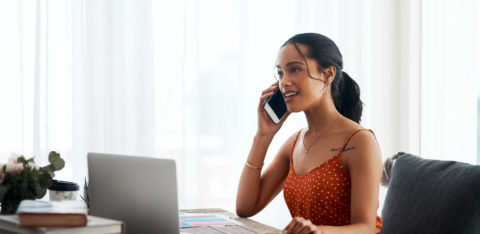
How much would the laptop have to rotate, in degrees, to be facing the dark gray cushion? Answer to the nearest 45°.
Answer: approximately 45° to its right

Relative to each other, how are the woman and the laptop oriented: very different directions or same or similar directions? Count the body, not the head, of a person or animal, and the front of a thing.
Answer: very different directions

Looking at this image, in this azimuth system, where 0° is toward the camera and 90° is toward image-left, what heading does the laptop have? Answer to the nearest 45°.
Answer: approximately 225°

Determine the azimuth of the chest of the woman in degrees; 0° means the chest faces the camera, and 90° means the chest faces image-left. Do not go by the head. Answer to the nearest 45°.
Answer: approximately 45°

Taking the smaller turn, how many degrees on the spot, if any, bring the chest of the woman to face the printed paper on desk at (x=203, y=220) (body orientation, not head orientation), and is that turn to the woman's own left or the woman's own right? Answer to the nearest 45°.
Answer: approximately 45° to the woman's own right
